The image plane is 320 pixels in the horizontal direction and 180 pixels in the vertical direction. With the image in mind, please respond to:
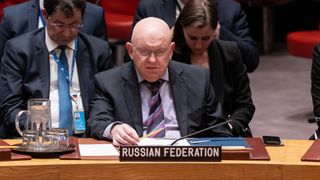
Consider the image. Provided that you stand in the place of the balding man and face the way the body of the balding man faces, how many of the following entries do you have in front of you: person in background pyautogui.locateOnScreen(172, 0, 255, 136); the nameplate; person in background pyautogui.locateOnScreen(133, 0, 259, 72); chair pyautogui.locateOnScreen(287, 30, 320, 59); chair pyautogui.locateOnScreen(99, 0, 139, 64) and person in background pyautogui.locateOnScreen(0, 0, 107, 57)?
1

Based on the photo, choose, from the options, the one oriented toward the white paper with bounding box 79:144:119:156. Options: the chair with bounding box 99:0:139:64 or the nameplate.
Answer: the chair

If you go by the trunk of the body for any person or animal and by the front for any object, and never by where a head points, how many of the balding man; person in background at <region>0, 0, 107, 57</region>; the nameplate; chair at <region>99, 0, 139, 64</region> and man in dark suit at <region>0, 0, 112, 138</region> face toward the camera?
5

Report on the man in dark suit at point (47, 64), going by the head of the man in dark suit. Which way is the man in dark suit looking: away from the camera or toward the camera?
toward the camera

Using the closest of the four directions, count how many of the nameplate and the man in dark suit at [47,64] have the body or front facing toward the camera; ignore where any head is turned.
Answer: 2

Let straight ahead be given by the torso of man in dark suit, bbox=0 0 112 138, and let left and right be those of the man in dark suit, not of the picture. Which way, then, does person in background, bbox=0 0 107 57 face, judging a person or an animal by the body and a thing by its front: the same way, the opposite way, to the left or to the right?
the same way

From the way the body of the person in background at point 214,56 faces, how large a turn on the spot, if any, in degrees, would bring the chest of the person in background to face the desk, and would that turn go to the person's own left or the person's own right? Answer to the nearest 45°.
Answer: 0° — they already face it

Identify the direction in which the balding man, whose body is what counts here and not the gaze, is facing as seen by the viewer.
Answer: toward the camera

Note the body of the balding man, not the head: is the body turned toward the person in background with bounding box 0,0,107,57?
no

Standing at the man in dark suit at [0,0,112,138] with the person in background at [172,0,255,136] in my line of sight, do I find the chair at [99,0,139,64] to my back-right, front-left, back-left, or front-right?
front-left

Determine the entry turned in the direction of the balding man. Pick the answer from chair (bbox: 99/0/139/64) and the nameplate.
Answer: the chair

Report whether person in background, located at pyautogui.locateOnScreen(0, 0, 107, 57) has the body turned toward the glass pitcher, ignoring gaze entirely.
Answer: yes

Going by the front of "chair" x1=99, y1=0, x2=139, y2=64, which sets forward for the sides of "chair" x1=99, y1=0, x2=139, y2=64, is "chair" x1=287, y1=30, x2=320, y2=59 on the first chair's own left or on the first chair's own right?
on the first chair's own left

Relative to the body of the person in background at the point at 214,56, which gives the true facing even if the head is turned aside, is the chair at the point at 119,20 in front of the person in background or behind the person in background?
behind

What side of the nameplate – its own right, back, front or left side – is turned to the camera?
front

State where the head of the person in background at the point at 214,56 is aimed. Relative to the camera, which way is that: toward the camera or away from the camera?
toward the camera
